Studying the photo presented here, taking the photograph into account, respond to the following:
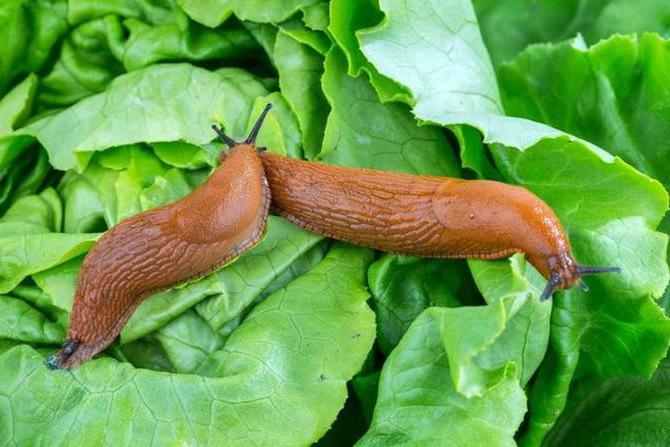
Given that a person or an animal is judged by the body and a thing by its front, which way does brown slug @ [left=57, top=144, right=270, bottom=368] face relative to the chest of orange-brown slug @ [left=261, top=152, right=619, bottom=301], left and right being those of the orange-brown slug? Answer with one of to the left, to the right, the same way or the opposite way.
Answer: to the left

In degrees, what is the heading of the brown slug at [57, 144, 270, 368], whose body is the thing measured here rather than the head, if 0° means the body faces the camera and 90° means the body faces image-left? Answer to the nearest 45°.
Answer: approximately 225°

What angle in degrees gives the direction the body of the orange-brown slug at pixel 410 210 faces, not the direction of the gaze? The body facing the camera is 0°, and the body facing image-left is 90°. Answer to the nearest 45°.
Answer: approximately 315°
